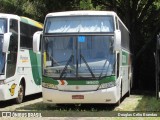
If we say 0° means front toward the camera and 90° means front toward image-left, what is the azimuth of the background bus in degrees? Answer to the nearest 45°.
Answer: approximately 45°

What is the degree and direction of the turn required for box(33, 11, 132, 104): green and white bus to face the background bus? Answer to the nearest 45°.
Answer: approximately 135° to its right

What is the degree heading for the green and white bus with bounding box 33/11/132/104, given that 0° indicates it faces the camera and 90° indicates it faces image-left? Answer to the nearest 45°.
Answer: approximately 0°

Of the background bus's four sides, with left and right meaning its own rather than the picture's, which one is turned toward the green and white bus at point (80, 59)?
left
